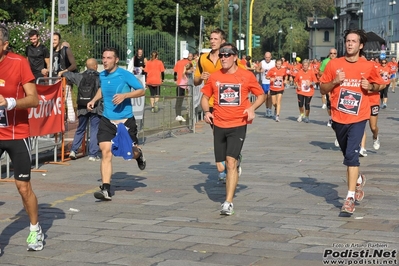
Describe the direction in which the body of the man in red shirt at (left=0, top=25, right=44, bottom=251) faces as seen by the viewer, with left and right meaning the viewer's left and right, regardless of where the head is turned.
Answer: facing the viewer and to the left of the viewer

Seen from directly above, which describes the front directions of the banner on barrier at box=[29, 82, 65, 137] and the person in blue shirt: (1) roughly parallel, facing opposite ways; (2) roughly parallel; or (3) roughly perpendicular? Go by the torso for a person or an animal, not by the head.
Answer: roughly perpendicular

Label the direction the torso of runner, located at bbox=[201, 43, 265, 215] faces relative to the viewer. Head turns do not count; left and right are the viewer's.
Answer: facing the viewer

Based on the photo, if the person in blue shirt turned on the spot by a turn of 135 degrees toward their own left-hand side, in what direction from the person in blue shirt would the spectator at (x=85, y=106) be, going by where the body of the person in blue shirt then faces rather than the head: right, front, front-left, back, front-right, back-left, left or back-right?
left

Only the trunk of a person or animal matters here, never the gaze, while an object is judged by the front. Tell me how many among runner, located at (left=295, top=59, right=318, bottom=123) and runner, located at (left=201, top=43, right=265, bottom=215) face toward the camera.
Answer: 2

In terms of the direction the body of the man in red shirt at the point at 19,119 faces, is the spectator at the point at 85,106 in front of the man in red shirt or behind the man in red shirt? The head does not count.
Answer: behind

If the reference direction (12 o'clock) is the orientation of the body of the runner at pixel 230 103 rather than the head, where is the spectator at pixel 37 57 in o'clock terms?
The spectator is roughly at 5 o'clock from the runner.

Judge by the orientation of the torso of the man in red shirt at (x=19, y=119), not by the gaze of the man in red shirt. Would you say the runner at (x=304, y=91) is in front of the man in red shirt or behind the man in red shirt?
behind

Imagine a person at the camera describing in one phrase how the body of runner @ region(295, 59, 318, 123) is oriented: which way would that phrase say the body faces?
toward the camera

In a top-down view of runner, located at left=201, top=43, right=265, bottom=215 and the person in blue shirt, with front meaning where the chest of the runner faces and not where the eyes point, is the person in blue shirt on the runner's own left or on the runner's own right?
on the runner's own right

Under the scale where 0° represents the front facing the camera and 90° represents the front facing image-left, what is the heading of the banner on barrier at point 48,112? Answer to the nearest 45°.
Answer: approximately 315°

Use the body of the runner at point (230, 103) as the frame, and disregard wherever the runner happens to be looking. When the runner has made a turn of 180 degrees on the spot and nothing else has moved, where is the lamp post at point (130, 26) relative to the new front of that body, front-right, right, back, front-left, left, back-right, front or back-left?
front

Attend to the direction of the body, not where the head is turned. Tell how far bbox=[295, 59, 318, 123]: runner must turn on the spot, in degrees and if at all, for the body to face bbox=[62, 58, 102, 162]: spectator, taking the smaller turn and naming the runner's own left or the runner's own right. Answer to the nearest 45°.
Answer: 0° — they already face them

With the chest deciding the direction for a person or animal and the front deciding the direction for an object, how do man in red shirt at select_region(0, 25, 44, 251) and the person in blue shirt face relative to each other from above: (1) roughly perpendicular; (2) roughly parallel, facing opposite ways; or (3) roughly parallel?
roughly parallel

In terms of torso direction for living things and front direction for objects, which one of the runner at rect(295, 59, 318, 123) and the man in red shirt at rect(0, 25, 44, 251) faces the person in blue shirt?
the runner

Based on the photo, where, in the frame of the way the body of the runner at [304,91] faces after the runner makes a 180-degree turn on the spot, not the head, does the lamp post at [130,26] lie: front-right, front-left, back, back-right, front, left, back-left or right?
back-left
